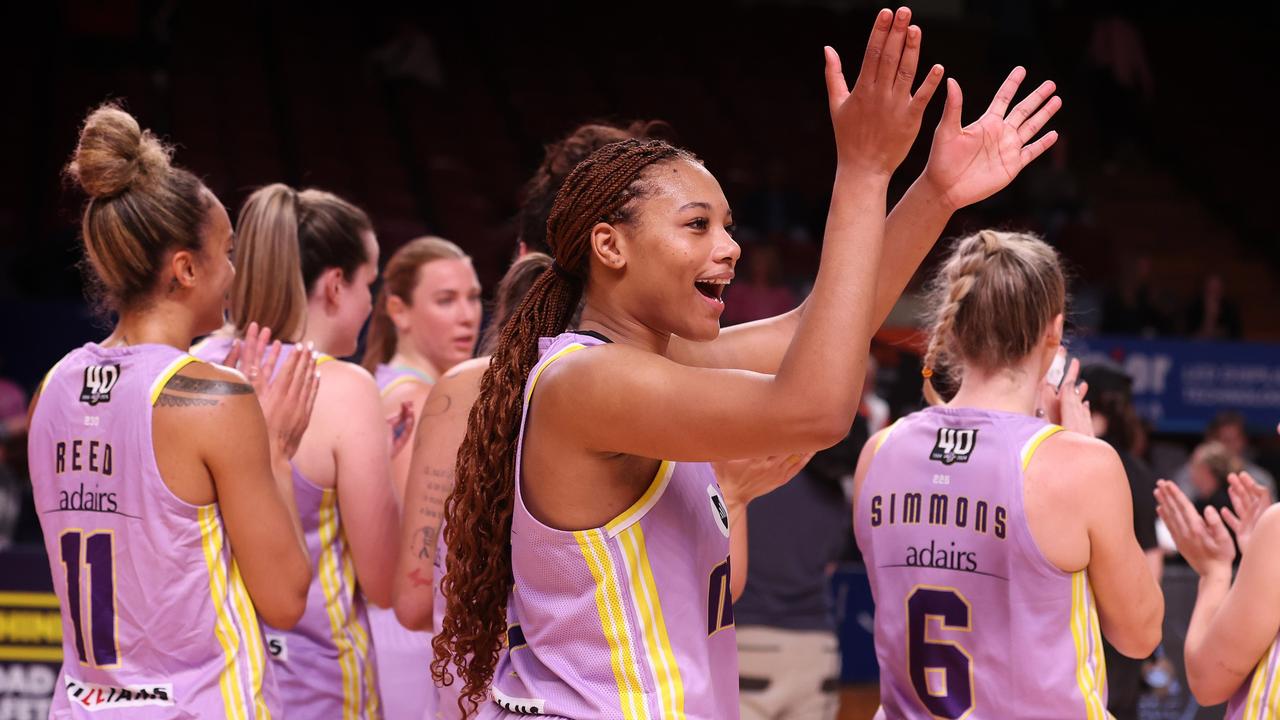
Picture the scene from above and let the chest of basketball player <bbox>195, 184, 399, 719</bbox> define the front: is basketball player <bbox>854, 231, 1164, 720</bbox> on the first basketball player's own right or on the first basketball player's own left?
on the first basketball player's own right

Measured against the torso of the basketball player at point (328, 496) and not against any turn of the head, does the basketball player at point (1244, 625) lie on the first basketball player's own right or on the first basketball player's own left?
on the first basketball player's own right

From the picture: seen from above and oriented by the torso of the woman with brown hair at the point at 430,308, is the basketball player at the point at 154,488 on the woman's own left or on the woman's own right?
on the woman's own right

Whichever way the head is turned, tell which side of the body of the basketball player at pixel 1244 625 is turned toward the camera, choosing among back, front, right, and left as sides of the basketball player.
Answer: left

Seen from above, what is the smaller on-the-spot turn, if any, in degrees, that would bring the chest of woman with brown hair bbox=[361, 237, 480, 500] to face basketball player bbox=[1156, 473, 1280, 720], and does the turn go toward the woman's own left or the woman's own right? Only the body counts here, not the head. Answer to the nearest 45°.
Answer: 0° — they already face them

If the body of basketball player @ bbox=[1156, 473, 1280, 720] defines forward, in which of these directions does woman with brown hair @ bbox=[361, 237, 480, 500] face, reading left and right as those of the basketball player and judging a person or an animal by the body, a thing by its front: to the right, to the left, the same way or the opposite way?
the opposite way

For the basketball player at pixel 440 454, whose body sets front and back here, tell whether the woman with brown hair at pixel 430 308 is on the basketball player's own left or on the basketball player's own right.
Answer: on the basketball player's own left

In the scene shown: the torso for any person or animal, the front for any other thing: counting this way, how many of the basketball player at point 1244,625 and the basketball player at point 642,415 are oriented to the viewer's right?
1
